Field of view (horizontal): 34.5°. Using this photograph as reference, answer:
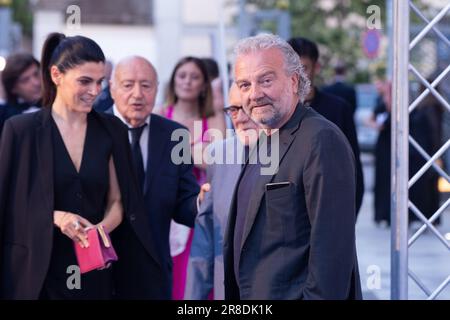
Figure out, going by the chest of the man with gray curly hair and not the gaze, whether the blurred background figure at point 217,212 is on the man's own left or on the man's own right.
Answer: on the man's own right

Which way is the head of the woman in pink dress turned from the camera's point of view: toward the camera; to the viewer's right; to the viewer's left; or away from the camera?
toward the camera

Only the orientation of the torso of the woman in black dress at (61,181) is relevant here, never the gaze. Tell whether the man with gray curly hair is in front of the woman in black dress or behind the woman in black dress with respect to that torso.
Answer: in front

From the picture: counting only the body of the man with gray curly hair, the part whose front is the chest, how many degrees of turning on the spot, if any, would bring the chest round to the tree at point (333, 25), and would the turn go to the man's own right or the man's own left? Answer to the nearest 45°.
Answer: approximately 135° to the man's own right

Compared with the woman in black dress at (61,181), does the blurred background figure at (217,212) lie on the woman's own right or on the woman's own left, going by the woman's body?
on the woman's own left

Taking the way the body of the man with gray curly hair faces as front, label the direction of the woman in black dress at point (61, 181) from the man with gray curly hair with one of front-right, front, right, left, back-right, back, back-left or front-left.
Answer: right

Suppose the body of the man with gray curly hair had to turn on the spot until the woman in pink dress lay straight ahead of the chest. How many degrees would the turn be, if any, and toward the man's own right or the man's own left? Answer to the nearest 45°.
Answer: approximately 135° to the man's own right

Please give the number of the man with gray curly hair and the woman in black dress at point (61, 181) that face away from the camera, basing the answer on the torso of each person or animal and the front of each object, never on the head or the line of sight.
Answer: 0

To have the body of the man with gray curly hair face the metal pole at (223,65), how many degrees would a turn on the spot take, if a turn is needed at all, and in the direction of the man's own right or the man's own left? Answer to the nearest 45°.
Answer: approximately 135° to the man's own right

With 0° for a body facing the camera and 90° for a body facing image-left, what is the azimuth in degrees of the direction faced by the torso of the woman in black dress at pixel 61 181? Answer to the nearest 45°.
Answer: approximately 315°

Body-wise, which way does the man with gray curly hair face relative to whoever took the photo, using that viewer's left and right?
facing the viewer and to the left of the viewer
